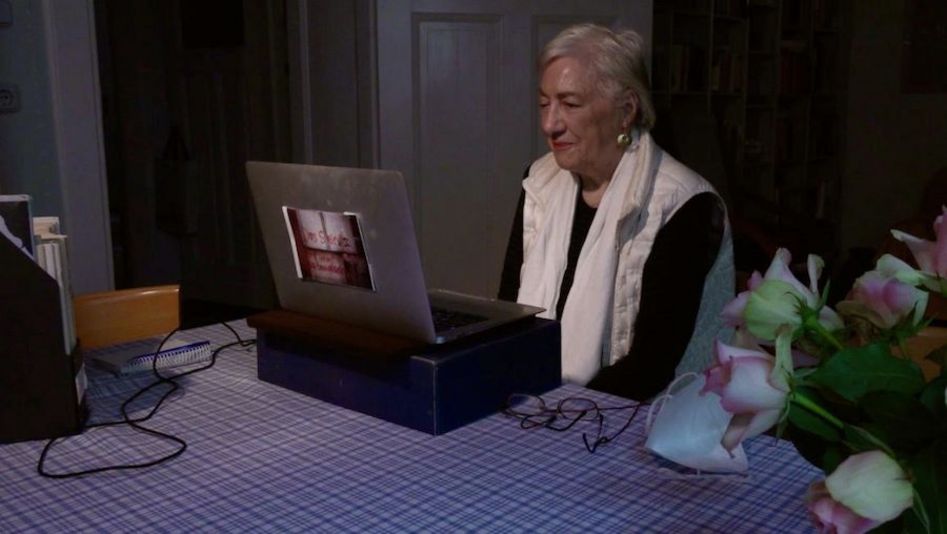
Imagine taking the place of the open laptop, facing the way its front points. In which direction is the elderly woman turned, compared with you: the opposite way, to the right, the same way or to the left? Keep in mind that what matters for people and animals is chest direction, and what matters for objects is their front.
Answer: the opposite way

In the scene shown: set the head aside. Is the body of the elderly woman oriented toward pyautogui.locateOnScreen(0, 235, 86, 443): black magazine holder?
yes

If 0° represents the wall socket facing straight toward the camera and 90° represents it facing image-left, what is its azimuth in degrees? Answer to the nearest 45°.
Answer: approximately 0°

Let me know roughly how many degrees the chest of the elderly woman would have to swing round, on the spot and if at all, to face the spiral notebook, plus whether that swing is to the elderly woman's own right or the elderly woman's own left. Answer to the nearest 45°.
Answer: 0° — they already face it

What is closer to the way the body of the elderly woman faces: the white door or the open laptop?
the open laptop

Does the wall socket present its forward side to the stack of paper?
yes

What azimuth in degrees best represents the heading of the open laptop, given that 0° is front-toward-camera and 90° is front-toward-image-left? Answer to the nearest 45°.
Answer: approximately 225°

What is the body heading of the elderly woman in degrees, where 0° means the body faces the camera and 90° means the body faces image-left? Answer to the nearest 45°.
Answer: approximately 45°

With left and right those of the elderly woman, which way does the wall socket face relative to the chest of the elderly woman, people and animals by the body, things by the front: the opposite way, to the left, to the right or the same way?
to the left

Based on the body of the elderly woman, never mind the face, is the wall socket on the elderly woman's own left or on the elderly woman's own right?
on the elderly woman's own right

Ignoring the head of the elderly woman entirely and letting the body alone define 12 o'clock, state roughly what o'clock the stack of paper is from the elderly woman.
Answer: The stack of paper is roughly at 12 o'clock from the elderly woman.
